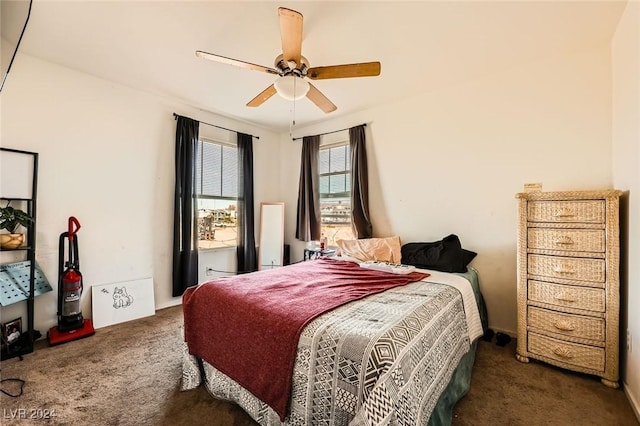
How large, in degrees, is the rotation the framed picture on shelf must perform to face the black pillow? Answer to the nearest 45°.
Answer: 0° — it already faces it

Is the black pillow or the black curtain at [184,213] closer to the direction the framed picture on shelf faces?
the black pillow

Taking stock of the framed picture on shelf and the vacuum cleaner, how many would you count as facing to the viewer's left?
0

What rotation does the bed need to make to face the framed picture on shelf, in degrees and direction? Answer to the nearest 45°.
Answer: approximately 45° to its right

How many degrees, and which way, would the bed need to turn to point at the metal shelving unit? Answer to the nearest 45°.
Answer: approximately 45° to its right

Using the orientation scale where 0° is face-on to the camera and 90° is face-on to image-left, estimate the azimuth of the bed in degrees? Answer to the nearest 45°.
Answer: approximately 45°

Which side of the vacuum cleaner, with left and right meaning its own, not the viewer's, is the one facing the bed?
front

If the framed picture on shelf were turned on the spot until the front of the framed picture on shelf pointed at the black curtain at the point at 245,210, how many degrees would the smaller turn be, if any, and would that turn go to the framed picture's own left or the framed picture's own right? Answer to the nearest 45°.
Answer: approximately 45° to the framed picture's own left

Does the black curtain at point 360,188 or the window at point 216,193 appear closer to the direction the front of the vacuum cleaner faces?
the black curtain

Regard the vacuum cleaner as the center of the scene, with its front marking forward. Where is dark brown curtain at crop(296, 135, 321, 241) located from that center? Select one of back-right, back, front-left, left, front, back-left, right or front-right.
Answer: front-left

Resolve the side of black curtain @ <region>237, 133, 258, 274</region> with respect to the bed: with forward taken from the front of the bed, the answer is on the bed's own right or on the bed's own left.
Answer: on the bed's own right

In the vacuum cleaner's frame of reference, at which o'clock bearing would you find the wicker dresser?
The wicker dresser is roughly at 12 o'clock from the vacuum cleaner.
